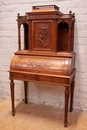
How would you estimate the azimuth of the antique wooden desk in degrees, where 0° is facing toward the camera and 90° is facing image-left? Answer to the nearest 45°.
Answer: approximately 45°
